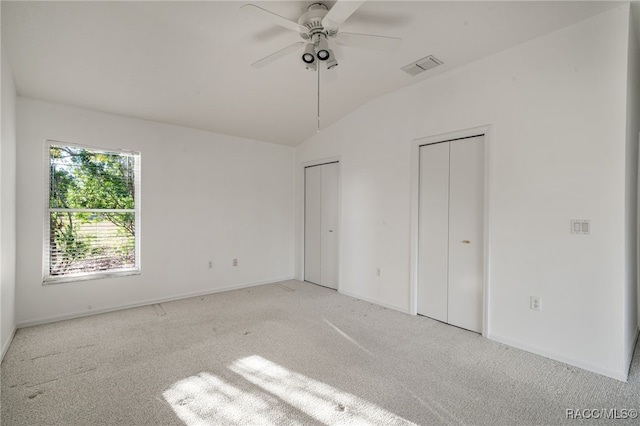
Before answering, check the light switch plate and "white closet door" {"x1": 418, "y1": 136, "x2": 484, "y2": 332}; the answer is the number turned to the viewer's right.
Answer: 0

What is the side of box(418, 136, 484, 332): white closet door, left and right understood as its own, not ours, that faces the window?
front

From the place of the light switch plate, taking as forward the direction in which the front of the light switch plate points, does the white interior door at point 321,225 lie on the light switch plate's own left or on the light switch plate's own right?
on the light switch plate's own right

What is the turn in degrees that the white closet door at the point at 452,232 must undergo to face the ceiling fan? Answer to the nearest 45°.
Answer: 0° — it already faces it

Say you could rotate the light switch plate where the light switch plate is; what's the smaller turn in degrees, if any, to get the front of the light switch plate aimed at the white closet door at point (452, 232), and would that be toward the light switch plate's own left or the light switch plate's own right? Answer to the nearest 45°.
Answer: approximately 90° to the light switch plate's own right

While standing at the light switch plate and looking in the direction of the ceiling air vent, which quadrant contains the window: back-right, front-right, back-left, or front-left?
front-left

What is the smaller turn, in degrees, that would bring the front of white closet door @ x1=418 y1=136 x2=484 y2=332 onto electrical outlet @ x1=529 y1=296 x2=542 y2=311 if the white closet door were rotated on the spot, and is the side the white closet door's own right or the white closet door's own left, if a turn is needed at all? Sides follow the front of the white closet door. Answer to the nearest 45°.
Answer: approximately 90° to the white closet door's own left

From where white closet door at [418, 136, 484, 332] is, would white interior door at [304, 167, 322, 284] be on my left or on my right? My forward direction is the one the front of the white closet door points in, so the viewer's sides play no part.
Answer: on my right

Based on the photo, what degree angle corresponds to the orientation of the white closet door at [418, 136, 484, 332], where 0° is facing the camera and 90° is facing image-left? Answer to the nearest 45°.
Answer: approximately 45°

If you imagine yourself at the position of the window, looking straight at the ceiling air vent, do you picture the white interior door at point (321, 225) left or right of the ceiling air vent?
left
